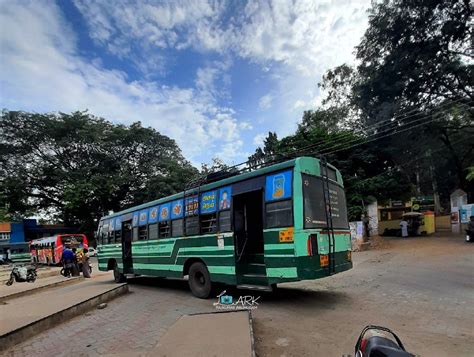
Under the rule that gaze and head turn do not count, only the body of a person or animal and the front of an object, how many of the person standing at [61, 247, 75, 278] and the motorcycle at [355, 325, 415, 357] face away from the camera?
1

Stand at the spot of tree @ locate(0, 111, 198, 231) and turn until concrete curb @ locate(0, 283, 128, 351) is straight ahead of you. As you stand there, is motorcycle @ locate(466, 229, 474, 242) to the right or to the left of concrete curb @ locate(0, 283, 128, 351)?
left

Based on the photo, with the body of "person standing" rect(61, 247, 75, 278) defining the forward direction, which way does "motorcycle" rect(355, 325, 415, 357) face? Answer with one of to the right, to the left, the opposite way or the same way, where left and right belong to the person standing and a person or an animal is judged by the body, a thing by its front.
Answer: the opposite way

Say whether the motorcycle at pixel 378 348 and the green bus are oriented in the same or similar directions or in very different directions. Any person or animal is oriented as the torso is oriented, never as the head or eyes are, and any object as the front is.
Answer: very different directions
